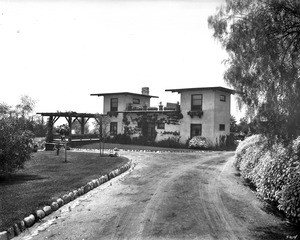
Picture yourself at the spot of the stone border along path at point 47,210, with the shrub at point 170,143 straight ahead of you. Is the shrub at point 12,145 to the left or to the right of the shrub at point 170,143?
left

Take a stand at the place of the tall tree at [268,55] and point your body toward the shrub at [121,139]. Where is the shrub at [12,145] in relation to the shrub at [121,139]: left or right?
left

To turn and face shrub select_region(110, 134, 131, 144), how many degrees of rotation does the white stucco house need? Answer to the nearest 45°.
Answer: approximately 90° to its right

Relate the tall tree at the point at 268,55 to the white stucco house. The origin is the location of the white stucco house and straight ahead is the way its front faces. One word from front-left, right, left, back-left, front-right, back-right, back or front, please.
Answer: front-left

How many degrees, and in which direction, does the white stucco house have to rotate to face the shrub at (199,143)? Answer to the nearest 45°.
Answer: approximately 90° to its left

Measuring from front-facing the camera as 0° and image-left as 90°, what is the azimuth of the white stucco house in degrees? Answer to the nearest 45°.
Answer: approximately 45°

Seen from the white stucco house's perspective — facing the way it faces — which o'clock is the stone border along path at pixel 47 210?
The stone border along path is roughly at 11 o'clock from the white stucco house.
